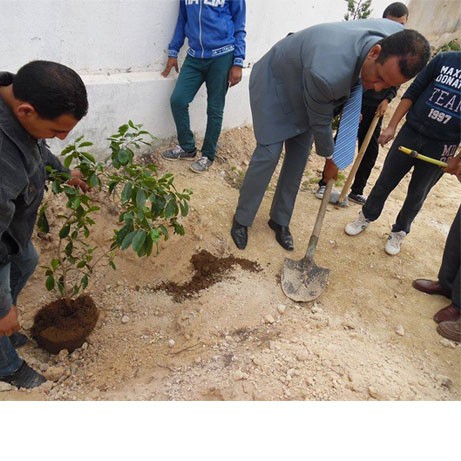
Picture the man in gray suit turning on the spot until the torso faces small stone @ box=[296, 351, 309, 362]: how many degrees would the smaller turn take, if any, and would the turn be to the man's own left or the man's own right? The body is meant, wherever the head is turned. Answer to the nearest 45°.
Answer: approximately 45° to the man's own right

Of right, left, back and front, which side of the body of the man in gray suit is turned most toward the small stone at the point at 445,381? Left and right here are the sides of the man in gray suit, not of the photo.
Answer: front

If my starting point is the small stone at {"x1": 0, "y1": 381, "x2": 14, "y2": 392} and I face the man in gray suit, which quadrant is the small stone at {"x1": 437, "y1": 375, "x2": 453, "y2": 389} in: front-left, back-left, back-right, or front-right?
front-right

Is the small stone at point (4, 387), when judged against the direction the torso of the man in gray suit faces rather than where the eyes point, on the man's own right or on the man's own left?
on the man's own right

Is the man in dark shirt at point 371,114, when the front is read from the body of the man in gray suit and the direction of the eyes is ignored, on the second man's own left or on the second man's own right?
on the second man's own left

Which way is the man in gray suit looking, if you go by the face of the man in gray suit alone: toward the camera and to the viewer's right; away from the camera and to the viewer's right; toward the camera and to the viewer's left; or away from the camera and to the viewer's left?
toward the camera and to the viewer's right

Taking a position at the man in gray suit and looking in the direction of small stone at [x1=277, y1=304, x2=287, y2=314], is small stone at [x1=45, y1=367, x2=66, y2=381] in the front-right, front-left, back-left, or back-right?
front-right

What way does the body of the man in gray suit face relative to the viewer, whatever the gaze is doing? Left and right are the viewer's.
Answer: facing the viewer and to the right of the viewer
